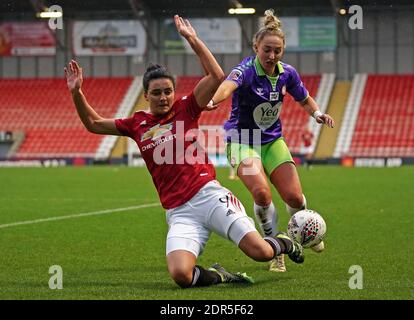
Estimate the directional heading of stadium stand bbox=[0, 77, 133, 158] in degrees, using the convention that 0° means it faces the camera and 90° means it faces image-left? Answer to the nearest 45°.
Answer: approximately 0°

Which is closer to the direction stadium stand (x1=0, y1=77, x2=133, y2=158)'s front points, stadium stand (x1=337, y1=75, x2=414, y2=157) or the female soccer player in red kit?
the female soccer player in red kit

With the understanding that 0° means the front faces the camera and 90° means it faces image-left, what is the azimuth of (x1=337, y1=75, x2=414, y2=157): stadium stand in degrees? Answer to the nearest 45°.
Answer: approximately 0°

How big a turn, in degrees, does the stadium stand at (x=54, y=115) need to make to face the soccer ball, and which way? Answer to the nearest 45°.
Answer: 0° — it already faces it

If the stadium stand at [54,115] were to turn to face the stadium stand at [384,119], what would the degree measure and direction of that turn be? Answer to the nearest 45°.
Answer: approximately 90° to its left

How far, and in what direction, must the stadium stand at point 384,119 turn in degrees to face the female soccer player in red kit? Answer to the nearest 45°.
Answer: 0° — it already faces them

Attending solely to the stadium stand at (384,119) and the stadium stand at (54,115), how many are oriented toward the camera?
2

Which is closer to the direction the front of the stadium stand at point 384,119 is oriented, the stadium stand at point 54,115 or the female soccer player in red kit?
the female soccer player in red kit
